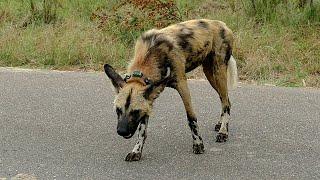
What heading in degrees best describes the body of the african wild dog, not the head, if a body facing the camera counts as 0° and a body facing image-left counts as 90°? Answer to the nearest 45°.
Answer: approximately 45°
